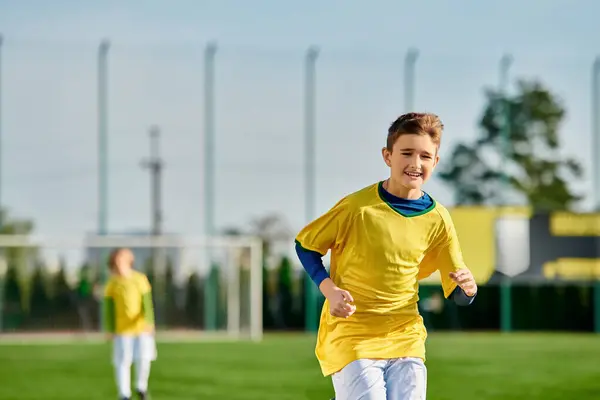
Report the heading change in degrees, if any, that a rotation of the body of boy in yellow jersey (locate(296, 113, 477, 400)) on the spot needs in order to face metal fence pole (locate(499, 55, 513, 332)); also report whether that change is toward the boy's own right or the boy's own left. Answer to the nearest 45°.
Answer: approximately 135° to the boy's own left

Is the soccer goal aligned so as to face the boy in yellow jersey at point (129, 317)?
yes

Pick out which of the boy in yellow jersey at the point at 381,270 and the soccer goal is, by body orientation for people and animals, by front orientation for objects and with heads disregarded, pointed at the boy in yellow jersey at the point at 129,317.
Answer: the soccer goal

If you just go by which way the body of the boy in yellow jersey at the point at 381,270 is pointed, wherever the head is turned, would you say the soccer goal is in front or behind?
behind

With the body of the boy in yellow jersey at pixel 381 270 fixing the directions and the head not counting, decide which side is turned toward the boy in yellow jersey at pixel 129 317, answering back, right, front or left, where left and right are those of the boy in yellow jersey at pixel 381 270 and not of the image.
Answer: back

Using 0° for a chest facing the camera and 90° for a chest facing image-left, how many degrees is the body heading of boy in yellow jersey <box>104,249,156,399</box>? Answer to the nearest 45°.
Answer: approximately 0°
